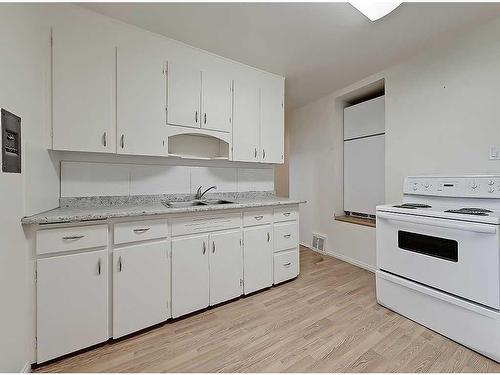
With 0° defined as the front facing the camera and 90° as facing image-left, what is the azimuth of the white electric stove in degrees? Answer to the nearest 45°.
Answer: approximately 45°

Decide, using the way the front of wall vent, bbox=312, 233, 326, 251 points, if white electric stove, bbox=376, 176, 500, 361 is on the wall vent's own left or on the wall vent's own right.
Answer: on the wall vent's own left

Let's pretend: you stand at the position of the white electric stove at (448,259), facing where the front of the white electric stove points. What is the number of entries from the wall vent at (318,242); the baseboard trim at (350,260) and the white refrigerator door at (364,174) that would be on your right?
3

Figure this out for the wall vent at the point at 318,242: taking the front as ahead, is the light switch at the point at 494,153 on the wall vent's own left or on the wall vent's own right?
on the wall vent's own left

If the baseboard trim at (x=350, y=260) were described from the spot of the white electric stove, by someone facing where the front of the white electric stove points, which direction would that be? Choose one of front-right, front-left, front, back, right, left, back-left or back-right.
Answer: right

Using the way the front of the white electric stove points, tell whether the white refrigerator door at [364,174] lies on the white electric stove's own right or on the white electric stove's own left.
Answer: on the white electric stove's own right

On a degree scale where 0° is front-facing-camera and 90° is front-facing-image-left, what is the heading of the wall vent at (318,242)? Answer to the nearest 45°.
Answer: approximately 45°

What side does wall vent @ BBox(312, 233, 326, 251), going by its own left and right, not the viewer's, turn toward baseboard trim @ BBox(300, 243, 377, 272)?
left

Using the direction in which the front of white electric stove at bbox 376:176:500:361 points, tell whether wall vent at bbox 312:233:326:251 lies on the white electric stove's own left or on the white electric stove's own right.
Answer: on the white electric stove's own right

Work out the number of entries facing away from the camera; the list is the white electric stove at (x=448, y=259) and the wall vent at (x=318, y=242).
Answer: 0
